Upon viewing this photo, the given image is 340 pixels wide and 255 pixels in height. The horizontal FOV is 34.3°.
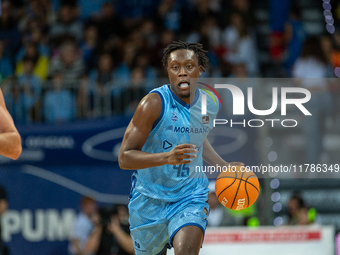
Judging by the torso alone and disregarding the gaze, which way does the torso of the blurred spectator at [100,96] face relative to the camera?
toward the camera

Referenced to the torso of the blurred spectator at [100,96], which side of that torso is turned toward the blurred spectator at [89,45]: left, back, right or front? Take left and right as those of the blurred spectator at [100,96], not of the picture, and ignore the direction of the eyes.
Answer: back

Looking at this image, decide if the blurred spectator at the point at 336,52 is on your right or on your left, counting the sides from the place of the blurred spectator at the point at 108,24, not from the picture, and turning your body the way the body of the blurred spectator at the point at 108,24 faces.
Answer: on your left

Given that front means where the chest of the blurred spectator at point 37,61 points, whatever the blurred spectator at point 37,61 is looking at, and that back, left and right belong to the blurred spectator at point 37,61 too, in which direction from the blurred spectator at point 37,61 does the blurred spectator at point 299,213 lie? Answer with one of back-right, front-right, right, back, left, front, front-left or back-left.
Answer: front-left

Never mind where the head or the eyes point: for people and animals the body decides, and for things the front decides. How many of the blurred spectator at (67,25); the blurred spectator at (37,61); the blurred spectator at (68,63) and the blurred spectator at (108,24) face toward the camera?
4

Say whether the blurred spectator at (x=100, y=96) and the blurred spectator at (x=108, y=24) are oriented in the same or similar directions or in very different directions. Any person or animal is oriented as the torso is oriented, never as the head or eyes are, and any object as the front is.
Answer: same or similar directions

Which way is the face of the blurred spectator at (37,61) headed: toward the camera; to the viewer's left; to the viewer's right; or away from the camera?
toward the camera

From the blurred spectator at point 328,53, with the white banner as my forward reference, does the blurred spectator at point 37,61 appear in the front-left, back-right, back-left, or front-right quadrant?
front-right

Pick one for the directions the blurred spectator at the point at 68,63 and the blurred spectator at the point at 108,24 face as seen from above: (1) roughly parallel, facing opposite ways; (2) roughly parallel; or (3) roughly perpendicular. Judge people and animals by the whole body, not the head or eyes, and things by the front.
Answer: roughly parallel

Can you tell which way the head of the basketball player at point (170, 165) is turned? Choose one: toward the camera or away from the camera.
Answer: toward the camera

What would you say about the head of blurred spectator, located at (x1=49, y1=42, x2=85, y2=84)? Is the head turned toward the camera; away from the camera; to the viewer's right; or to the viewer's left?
toward the camera

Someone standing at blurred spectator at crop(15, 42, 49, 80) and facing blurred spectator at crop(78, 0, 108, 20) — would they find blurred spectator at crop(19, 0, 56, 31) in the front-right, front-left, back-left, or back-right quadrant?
front-left

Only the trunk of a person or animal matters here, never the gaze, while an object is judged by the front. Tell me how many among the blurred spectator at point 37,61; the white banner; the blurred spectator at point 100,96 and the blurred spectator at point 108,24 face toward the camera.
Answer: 4

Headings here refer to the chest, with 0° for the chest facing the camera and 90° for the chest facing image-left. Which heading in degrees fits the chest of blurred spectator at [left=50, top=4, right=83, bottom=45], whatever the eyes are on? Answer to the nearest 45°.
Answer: approximately 0°
